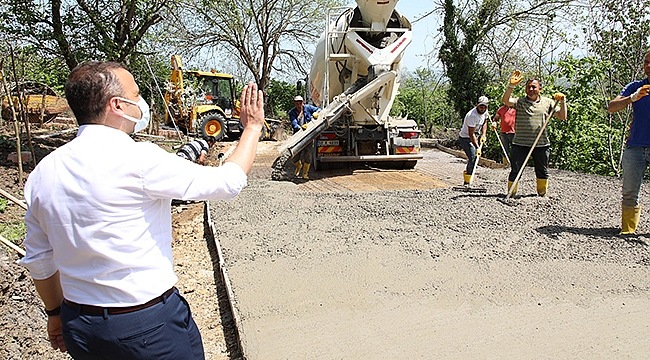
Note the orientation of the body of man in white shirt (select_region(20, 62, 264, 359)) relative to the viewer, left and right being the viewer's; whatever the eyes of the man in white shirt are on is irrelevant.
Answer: facing away from the viewer and to the right of the viewer

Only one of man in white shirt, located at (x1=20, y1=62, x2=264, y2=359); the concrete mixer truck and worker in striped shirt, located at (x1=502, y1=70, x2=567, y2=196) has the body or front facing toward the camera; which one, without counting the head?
the worker in striped shirt

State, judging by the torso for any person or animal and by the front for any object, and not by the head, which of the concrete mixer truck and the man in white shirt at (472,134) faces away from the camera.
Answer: the concrete mixer truck

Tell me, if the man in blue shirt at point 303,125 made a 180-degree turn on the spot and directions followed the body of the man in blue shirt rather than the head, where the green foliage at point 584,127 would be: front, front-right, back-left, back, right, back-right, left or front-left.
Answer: right

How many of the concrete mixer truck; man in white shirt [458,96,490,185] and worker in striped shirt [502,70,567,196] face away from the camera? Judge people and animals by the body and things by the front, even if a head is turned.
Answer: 1

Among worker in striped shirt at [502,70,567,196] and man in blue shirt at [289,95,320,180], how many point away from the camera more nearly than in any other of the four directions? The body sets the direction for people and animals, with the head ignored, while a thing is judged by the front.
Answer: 0

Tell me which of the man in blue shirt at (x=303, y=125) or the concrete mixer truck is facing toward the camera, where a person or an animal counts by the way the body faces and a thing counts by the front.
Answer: the man in blue shirt

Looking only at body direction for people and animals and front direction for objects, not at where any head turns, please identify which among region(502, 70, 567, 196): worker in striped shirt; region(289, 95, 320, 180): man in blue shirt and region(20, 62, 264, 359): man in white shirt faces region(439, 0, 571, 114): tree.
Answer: the man in white shirt

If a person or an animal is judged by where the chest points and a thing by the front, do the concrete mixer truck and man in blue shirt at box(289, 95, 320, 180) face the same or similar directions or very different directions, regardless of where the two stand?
very different directions

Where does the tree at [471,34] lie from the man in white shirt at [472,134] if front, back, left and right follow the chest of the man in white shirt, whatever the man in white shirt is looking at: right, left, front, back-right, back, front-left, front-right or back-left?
back-left

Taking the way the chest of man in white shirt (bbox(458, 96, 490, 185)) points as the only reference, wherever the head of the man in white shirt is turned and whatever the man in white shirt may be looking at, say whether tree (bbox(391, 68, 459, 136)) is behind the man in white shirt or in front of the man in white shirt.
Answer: behind

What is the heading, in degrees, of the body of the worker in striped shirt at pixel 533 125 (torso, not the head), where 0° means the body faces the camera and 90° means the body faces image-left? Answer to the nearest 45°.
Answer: approximately 0°

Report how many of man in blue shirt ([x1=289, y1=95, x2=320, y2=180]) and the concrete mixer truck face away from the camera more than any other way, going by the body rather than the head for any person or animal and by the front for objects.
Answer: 1

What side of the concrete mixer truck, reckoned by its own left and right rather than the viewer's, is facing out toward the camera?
back

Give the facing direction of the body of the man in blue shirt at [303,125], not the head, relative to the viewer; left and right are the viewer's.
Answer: facing the viewer

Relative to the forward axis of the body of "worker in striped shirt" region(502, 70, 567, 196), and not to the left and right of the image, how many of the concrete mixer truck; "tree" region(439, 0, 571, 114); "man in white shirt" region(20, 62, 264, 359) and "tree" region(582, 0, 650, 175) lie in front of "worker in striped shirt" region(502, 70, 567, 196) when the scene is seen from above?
1

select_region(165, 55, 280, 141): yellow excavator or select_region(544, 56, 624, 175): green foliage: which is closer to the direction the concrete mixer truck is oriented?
the yellow excavator

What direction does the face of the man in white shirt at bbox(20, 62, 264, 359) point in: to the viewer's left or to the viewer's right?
to the viewer's right
